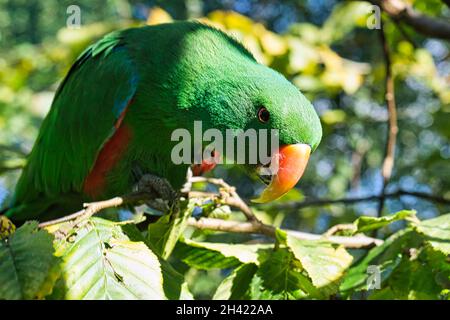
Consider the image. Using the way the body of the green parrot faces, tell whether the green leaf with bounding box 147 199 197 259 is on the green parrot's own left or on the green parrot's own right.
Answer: on the green parrot's own right

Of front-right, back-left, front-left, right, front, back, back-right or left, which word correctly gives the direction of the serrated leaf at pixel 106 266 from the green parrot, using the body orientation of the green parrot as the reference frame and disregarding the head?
right

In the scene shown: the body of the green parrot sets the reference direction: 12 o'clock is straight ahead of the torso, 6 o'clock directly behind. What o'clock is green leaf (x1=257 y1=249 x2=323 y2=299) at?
The green leaf is roughly at 2 o'clock from the green parrot.

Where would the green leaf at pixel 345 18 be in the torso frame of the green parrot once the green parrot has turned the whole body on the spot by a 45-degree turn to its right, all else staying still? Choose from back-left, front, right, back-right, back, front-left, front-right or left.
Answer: left

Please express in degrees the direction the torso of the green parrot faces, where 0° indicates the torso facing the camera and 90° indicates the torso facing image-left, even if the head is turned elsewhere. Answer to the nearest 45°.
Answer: approximately 270°
